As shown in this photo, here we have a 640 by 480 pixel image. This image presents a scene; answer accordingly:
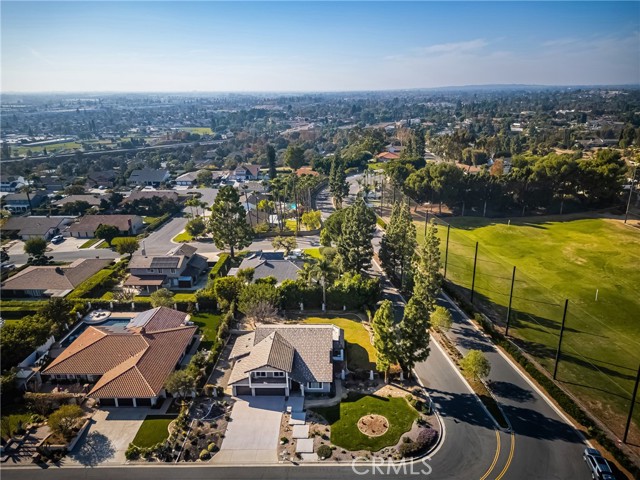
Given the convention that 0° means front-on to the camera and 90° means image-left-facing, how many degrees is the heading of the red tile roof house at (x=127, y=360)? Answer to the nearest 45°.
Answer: approximately 0°

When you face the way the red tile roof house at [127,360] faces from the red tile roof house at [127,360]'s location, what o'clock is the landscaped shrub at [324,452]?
The landscaped shrub is roughly at 11 o'clock from the red tile roof house.

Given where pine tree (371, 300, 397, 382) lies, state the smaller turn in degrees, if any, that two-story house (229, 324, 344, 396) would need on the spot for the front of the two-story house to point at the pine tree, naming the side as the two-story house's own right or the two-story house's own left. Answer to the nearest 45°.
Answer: approximately 90° to the two-story house's own left

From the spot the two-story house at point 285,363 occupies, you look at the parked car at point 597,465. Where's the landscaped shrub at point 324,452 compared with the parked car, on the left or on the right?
right

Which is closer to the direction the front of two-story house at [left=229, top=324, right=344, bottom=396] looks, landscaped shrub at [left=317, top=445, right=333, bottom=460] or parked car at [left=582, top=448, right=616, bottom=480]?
the landscaped shrub

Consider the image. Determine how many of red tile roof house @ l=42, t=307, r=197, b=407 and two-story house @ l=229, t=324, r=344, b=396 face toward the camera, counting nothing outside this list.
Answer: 2

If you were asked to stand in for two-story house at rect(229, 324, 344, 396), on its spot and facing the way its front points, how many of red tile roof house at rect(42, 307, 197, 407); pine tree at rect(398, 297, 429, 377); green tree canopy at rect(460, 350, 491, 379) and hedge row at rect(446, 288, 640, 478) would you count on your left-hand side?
3

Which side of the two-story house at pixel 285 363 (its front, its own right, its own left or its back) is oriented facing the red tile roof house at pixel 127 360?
right

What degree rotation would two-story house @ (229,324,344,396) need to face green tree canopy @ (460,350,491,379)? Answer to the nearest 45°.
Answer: approximately 90° to its left

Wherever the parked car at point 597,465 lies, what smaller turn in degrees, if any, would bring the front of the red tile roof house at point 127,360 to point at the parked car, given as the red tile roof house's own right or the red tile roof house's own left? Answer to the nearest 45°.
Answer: approximately 45° to the red tile roof house's own left

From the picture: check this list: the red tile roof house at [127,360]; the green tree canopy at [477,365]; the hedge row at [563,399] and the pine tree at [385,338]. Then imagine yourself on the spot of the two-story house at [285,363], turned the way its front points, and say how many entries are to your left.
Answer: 3

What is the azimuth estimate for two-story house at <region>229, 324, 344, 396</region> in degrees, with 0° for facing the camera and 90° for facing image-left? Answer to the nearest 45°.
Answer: approximately 0°

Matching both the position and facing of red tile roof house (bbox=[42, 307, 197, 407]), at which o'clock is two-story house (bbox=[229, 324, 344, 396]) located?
The two-story house is roughly at 10 o'clock from the red tile roof house.

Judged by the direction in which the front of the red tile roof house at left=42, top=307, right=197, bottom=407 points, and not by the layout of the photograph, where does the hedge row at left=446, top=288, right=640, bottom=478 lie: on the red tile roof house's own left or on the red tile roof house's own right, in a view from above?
on the red tile roof house's own left
